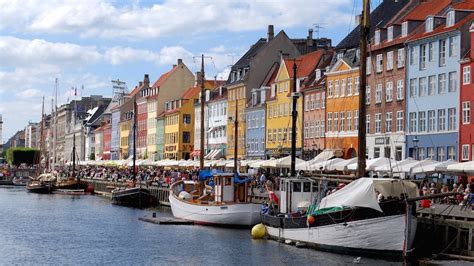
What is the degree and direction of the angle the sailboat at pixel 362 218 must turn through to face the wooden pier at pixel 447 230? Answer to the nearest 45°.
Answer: approximately 45° to its left

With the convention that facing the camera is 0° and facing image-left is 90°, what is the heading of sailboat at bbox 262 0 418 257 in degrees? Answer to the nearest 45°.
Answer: approximately 315°
